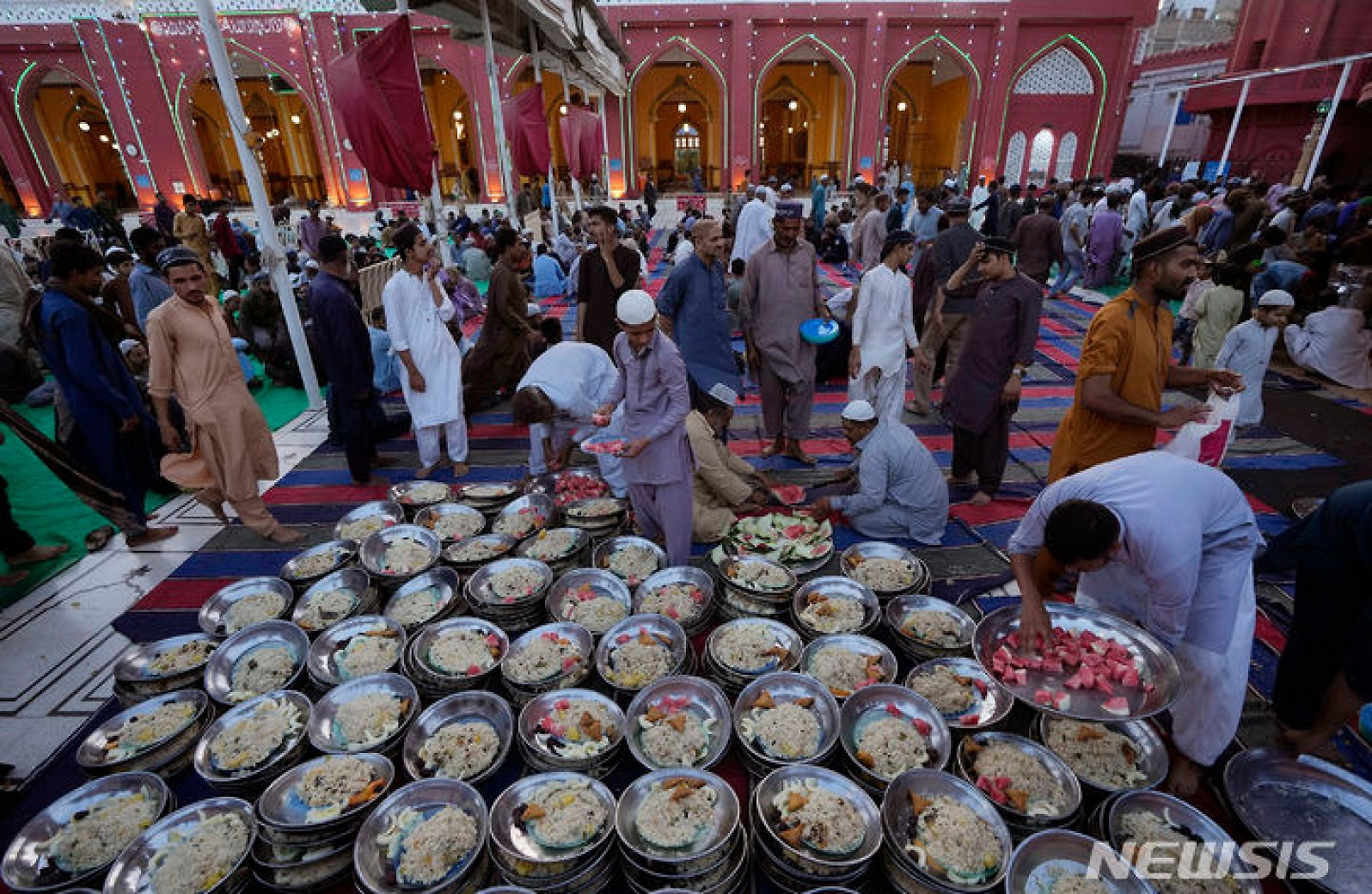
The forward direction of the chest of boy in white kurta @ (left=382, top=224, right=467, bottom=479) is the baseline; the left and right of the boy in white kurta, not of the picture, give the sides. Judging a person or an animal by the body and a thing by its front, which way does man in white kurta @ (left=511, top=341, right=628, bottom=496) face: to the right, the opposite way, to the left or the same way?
to the right

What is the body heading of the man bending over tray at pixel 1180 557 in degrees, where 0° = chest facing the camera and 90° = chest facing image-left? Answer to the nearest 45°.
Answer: approximately 45°

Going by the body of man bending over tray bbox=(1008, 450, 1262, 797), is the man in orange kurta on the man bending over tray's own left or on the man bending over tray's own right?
on the man bending over tray's own right

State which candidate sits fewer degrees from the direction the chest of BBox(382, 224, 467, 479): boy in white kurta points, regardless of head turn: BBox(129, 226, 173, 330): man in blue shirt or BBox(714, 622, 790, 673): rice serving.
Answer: the rice serving

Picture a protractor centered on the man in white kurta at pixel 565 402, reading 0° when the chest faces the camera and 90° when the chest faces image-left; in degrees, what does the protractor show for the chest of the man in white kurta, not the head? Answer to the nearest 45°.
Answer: approximately 45°

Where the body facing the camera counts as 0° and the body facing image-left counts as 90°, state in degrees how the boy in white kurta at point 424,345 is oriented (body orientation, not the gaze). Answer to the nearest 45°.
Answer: approximately 315°
